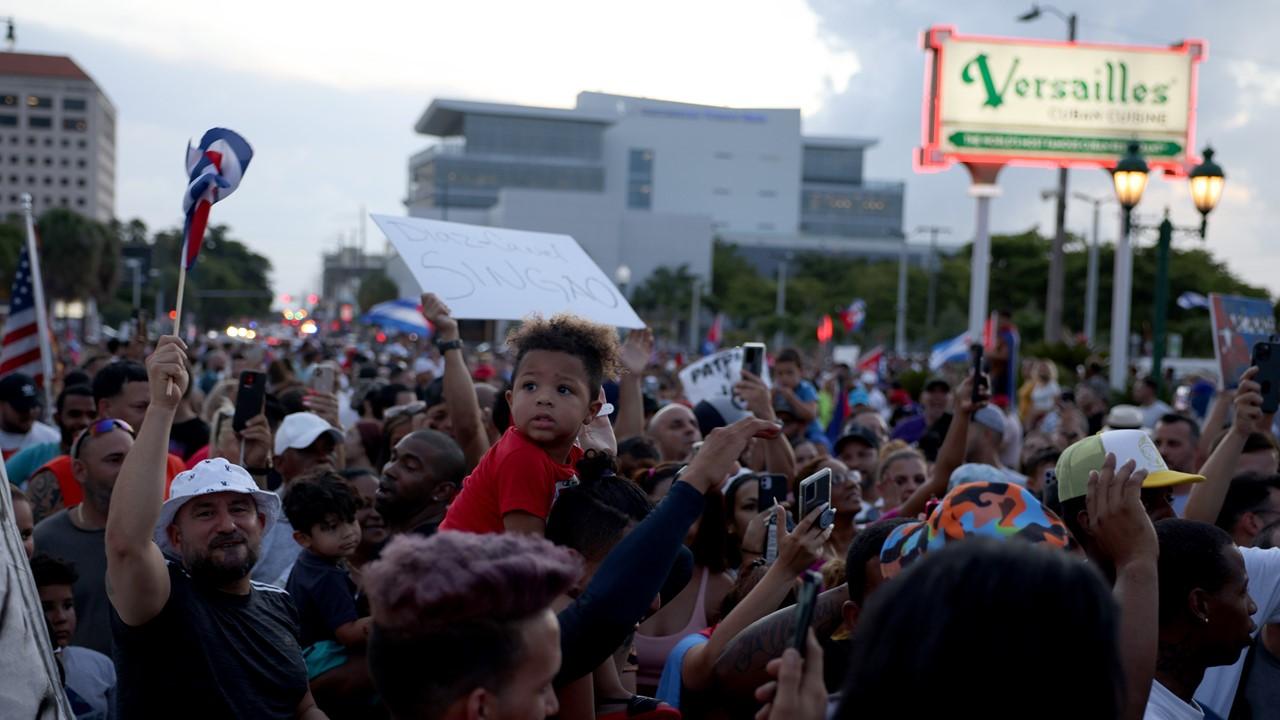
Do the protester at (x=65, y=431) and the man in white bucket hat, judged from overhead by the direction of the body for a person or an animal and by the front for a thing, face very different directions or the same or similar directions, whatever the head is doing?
same or similar directions

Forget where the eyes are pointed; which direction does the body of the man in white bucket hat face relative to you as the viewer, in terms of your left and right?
facing the viewer and to the right of the viewer

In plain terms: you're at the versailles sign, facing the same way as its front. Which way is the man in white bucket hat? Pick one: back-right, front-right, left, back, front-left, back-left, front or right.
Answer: front

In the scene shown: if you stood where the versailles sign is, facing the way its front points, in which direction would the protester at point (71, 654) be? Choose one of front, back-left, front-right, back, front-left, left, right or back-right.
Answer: front

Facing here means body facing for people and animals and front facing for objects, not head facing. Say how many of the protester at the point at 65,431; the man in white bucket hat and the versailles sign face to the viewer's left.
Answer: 0

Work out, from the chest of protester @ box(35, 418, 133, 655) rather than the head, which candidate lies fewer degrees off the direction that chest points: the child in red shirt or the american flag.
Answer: the child in red shirt

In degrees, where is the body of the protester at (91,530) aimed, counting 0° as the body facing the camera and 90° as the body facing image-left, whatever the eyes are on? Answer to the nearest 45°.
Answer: approximately 315°

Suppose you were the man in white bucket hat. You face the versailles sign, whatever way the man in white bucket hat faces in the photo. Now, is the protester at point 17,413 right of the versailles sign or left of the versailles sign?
left

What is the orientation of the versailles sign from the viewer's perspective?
toward the camera

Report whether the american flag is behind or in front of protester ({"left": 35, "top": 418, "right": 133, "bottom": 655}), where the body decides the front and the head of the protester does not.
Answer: behind
